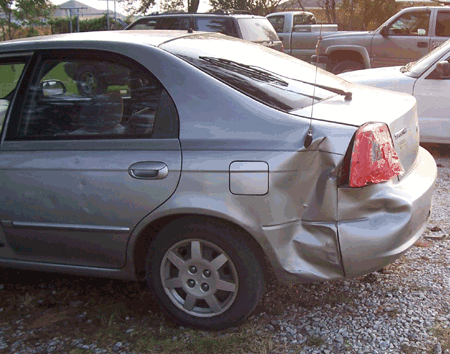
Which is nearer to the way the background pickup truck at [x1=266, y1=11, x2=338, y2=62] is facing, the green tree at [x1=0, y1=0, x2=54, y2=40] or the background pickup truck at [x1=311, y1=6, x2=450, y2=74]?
the green tree

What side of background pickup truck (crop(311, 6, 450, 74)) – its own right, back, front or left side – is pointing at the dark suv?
front

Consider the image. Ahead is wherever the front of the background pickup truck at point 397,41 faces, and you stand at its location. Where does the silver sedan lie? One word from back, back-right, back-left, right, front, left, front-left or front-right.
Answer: left

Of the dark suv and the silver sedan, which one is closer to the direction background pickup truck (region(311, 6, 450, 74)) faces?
the dark suv

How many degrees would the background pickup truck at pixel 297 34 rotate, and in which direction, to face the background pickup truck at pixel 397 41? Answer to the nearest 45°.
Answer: approximately 135° to its left

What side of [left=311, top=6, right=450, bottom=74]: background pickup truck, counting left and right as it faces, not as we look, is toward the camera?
left

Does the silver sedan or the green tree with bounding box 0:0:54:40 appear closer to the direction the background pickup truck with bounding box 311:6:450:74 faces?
the green tree

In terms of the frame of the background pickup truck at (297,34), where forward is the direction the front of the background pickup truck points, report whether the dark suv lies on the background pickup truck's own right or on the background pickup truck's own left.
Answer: on the background pickup truck's own left
